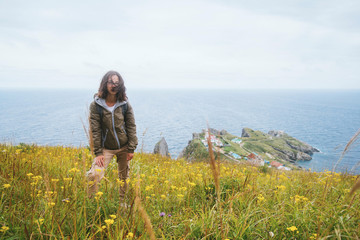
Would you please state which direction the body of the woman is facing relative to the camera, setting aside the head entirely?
toward the camera

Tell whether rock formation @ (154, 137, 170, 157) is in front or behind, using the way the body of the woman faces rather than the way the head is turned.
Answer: behind
